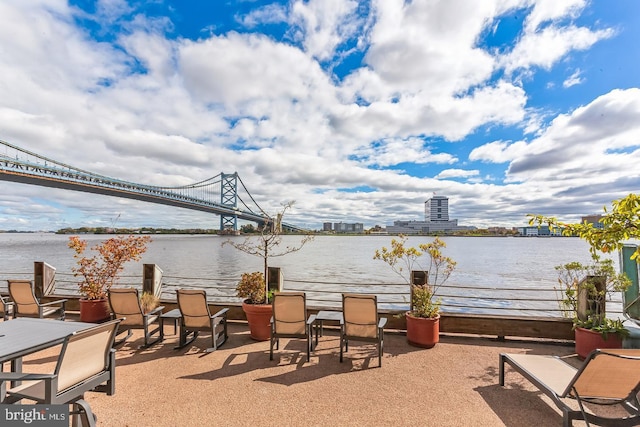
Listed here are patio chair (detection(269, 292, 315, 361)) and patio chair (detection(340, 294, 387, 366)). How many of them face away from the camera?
2

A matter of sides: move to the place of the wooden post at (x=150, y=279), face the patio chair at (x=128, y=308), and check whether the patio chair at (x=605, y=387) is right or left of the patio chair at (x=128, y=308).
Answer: left

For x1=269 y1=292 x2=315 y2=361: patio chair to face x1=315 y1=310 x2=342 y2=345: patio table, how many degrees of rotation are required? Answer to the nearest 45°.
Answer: approximately 45° to its right

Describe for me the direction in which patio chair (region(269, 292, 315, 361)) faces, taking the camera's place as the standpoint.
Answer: facing away from the viewer

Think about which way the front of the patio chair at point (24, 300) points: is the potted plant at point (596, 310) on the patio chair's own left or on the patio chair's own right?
on the patio chair's own right

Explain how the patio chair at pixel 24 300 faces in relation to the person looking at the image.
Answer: facing away from the viewer and to the right of the viewer

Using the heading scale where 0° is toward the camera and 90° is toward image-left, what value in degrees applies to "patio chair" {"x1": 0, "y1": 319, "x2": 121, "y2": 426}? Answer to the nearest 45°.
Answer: approximately 135°

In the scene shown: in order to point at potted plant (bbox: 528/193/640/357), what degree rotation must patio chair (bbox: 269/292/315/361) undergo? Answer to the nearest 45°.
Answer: approximately 135° to its right

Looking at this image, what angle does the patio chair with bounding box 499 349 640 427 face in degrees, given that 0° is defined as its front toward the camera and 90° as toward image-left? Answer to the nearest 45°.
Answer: approximately 135°

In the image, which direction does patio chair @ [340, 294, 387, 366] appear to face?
away from the camera

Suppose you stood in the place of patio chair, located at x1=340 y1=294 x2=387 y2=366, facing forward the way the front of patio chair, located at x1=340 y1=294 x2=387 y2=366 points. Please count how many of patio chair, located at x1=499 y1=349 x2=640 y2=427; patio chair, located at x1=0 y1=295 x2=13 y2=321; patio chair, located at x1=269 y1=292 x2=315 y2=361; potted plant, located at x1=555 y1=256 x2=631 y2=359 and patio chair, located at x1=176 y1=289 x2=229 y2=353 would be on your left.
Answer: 3

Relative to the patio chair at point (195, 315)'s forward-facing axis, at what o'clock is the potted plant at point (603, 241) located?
The potted plant is roughly at 3 o'clock from the patio chair.
